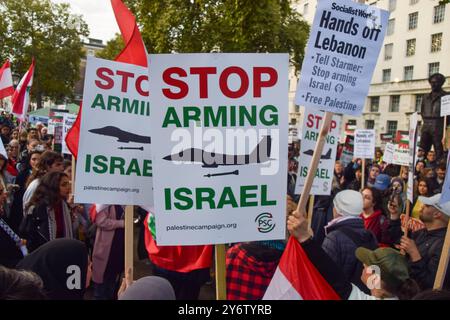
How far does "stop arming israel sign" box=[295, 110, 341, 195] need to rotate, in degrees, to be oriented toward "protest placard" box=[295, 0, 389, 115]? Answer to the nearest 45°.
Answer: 0° — it already faces it

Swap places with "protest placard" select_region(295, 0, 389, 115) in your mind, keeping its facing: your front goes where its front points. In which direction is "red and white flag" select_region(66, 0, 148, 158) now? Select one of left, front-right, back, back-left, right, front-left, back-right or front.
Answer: right

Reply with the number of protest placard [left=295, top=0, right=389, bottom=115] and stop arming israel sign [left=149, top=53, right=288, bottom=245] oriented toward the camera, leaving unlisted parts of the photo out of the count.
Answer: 2

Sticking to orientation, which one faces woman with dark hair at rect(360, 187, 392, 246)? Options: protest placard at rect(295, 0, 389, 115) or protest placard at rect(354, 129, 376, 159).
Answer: protest placard at rect(354, 129, 376, 159)

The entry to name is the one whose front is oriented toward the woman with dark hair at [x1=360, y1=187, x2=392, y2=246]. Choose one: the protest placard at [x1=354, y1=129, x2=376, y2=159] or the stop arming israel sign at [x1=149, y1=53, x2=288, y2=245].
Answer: the protest placard

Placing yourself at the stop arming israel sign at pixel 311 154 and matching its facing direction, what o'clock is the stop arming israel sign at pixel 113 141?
the stop arming israel sign at pixel 113 141 is roughly at 1 o'clock from the stop arming israel sign at pixel 311 154.

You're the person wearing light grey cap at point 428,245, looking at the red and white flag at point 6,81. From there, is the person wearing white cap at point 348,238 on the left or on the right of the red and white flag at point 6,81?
left

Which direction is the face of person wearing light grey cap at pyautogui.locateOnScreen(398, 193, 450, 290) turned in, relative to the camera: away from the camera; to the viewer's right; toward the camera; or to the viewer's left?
to the viewer's left

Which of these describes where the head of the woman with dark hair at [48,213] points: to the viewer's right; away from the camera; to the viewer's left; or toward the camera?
to the viewer's right

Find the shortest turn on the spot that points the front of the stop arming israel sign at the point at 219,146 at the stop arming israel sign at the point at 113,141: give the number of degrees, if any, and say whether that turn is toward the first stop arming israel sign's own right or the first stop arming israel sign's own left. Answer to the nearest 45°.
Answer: approximately 135° to the first stop arming israel sign's own right
